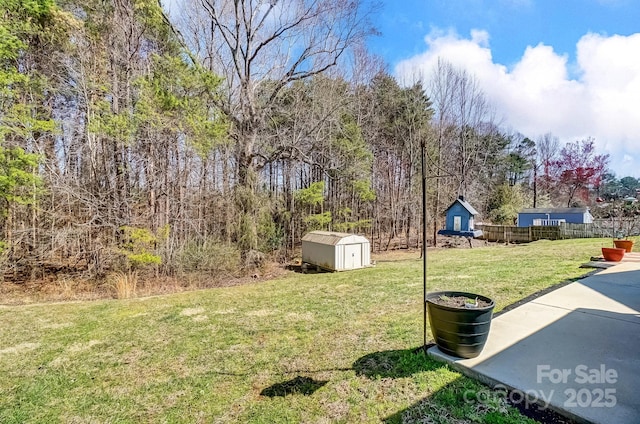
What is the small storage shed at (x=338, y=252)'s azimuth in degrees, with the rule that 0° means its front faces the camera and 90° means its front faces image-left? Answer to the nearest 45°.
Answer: approximately 315°

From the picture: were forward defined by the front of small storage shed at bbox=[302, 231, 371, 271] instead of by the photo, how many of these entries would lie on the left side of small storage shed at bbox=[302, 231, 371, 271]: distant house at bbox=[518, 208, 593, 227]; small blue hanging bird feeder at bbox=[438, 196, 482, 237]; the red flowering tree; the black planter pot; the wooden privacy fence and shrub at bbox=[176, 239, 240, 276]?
4

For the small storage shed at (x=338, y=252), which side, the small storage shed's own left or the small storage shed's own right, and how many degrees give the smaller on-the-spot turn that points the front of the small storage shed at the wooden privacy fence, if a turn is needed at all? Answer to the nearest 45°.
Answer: approximately 90° to the small storage shed's own left

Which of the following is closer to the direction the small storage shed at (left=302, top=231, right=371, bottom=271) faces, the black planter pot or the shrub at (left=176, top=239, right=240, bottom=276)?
the black planter pot

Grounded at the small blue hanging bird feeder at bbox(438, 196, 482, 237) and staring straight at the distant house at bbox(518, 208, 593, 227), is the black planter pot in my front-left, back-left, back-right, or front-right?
back-right

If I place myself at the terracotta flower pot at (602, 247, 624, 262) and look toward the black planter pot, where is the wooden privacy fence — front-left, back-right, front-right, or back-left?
back-right

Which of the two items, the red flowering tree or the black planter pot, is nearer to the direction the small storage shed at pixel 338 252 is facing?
the black planter pot

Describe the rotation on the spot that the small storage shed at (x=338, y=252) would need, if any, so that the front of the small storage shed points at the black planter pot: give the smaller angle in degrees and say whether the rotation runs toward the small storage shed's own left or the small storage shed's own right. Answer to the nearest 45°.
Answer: approximately 45° to the small storage shed's own right
